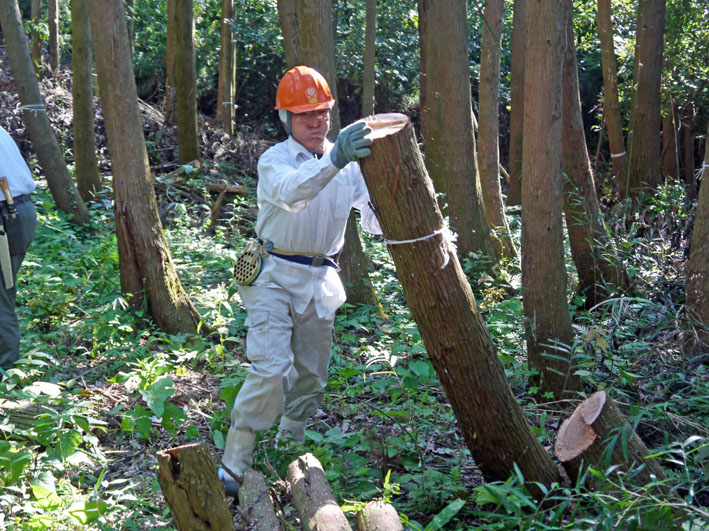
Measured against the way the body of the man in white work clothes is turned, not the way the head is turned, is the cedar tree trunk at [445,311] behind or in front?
in front

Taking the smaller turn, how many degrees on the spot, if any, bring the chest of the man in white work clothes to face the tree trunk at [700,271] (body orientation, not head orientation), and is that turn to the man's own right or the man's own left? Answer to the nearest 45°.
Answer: approximately 45° to the man's own left

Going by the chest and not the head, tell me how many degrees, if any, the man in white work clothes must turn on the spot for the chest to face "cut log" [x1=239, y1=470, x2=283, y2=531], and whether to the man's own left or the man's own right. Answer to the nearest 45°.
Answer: approximately 45° to the man's own right

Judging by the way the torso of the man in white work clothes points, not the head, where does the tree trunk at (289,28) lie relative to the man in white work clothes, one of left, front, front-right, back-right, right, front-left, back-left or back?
back-left

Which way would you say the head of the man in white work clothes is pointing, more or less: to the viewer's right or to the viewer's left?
to the viewer's right

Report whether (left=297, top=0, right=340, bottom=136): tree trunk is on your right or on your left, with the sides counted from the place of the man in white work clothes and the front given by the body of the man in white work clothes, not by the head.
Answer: on your left

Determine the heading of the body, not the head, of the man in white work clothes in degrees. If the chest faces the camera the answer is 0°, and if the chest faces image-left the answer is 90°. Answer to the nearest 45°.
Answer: approximately 315°

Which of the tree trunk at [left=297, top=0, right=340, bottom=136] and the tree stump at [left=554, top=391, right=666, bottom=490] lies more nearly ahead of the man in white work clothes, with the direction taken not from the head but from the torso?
the tree stump

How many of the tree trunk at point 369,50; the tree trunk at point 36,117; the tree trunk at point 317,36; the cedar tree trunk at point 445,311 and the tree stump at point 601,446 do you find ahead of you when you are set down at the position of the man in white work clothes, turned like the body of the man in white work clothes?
2
